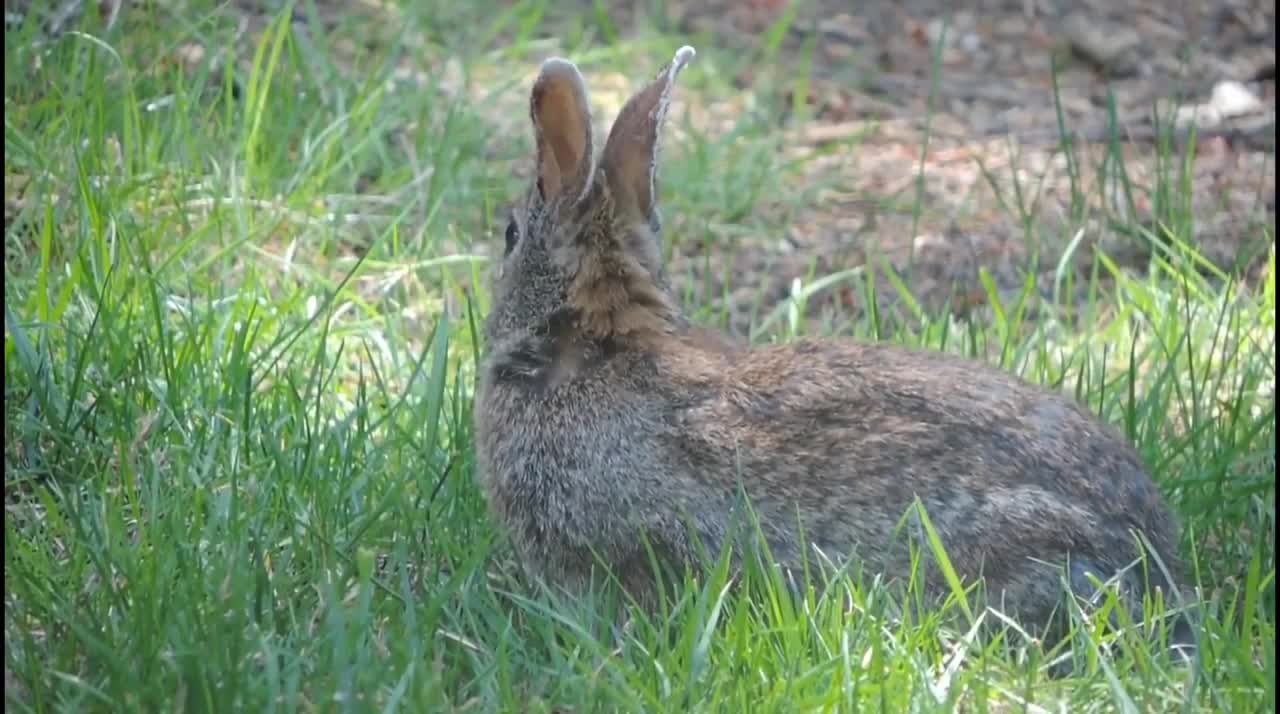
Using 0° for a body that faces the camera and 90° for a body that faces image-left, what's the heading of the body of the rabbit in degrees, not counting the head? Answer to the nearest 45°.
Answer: approximately 90°
